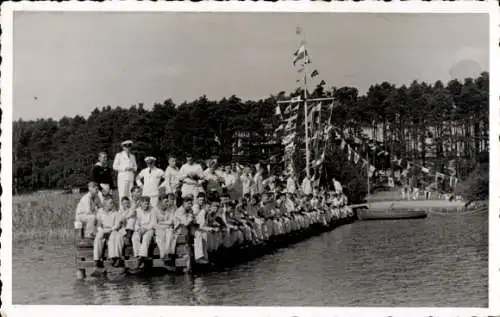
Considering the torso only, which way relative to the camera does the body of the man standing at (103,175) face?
toward the camera

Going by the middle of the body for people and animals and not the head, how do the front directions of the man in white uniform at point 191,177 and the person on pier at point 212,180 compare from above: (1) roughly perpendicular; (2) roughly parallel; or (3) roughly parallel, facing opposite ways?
roughly parallel

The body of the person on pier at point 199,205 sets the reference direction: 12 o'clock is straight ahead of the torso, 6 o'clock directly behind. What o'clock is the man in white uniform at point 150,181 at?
The man in white uniform is roughly at 5 o'clock from the person on pier.

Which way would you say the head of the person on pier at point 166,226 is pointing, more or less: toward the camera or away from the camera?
toward the camera

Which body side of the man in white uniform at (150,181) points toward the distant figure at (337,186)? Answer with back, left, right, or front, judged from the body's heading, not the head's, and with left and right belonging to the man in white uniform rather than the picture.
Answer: back

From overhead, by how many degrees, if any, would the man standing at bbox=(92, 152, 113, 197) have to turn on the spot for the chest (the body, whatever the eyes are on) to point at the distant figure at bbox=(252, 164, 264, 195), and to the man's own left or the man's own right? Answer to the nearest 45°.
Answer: approximately 90° to the man's own left

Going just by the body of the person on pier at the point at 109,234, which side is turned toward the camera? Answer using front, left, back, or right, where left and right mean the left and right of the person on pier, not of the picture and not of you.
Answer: front

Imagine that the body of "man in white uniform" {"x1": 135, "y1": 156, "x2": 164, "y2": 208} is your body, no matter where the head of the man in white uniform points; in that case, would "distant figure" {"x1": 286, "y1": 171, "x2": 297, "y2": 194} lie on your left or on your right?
on your left

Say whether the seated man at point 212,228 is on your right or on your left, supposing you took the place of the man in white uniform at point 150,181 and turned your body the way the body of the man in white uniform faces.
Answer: on your left

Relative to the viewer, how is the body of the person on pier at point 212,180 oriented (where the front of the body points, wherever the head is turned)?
toward the camera

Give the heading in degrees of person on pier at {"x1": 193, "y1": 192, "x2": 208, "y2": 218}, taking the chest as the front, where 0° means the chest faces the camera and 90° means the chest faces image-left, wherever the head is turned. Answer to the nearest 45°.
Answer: approximately 315°
